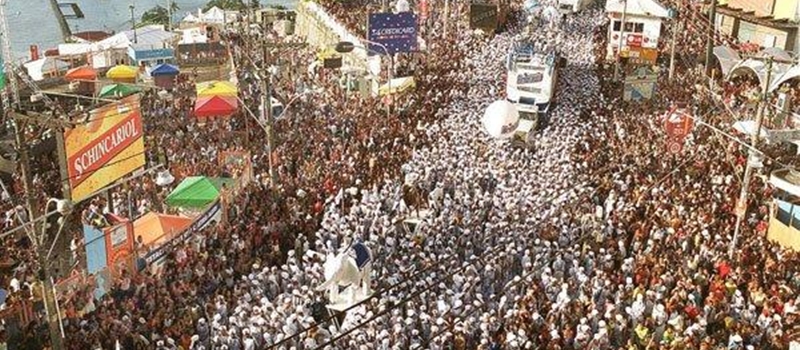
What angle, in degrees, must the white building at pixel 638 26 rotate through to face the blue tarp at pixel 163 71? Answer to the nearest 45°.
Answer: approximately 90° to its right

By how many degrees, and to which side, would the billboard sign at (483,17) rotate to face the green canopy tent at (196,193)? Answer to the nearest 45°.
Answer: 0° — it already faces it

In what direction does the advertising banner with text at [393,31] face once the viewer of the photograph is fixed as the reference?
facing the viewer

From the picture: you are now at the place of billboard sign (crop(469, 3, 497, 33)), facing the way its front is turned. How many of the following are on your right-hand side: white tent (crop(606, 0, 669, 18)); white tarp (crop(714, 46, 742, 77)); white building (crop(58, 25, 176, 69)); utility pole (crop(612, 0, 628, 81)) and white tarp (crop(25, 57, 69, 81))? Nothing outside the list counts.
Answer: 2

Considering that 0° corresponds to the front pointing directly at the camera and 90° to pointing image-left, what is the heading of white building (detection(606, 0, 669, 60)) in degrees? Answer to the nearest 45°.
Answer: approximately 0°

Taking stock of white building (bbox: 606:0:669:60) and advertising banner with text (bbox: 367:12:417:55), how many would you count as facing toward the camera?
2

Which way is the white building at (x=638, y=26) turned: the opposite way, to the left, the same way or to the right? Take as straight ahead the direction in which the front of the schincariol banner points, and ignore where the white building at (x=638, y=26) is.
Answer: to the right

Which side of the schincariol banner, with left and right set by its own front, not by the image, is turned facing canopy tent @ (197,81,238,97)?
left

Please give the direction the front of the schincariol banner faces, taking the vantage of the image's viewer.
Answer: facing the viewer and to the right of the viewer

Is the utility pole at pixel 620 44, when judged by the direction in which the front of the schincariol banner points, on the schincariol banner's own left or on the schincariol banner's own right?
on the schincariol banner's own left

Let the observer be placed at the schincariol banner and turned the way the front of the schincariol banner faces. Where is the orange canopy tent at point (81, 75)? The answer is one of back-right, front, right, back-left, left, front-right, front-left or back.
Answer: back-left

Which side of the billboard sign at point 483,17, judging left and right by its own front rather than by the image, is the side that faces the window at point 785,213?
front

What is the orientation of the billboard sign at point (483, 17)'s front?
toward the camera

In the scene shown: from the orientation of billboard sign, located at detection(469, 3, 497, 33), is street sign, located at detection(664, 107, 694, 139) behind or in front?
in front

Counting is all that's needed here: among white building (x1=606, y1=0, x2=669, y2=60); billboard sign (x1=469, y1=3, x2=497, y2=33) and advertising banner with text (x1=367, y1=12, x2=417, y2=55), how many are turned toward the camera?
3

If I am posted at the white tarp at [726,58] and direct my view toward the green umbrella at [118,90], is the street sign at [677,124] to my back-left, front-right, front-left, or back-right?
front-left
